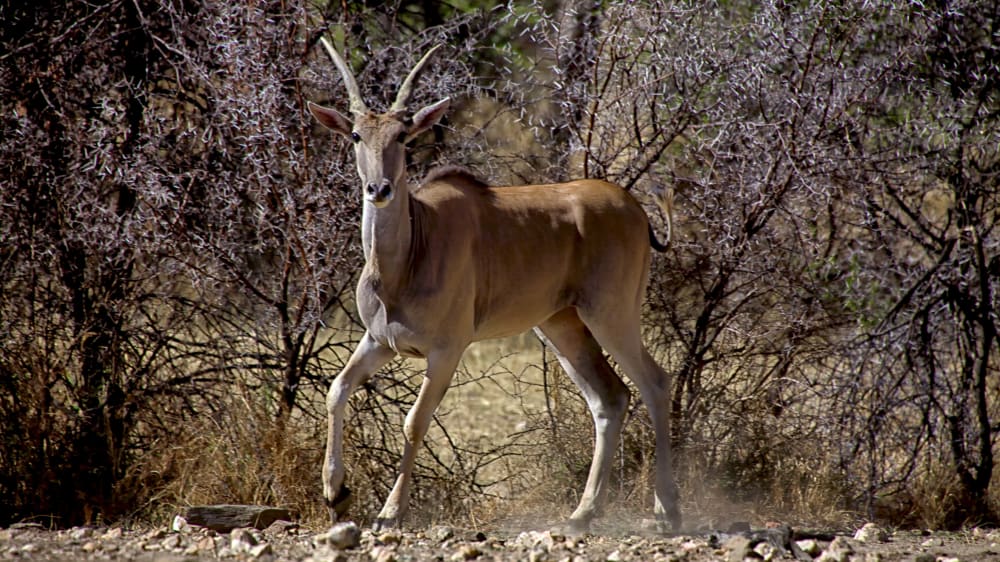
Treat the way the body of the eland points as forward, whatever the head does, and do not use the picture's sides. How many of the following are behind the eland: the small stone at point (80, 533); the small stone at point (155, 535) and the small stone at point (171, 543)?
0

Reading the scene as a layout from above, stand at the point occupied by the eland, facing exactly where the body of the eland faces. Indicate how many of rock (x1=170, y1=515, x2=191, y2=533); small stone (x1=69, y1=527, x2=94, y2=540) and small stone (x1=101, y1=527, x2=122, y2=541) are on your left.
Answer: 0

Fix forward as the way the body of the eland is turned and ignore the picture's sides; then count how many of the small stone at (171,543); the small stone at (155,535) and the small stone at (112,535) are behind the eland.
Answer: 0

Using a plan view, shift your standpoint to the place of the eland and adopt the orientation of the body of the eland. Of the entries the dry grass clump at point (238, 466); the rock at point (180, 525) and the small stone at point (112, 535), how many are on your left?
0

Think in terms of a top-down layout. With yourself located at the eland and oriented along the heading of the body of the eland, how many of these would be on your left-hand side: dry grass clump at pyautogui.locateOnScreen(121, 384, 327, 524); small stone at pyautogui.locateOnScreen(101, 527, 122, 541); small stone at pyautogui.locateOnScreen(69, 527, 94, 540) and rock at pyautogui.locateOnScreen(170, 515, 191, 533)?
0

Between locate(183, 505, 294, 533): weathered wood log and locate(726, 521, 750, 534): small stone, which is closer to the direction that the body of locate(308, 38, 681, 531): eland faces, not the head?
the weathered wood log

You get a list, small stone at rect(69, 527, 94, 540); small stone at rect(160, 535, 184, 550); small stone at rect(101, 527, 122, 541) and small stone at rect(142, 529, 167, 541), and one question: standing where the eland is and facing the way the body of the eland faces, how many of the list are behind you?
0

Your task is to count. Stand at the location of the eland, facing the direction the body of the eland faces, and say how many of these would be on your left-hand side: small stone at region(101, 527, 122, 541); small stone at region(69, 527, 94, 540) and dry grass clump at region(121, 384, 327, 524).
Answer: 0

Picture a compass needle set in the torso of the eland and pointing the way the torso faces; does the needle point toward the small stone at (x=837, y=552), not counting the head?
no

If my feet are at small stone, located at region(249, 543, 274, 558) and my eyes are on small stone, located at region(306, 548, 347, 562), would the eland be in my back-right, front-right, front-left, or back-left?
front-left

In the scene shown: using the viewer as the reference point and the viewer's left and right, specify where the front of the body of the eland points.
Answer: facing the viewer and to the left of the viewer

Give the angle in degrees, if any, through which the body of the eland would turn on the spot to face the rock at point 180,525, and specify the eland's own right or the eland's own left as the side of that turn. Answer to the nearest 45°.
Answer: approximately 45° to the eland's own right

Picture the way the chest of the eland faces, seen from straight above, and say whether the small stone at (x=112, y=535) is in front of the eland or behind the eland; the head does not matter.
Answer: in front

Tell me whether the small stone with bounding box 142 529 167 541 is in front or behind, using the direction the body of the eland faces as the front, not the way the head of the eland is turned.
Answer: in front
